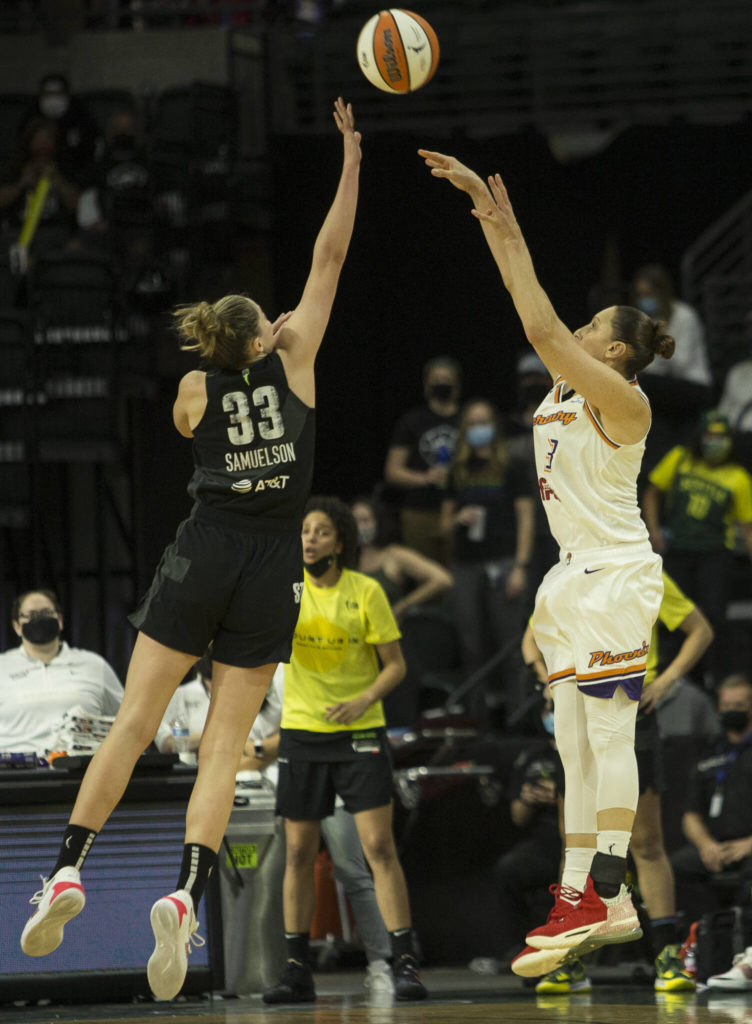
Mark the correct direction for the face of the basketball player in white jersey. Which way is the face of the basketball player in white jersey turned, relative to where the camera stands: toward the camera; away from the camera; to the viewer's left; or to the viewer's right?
to the viewer's left

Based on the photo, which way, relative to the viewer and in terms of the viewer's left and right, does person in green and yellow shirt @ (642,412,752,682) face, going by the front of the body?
facing the viewer

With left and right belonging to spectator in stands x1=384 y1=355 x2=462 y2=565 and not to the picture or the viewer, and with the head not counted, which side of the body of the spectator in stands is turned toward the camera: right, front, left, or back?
front

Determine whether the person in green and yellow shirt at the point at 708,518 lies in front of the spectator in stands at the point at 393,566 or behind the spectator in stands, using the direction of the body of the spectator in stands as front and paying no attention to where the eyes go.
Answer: behind

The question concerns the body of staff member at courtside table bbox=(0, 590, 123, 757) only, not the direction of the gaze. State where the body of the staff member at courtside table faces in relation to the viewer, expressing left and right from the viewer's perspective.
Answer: facing the viewer

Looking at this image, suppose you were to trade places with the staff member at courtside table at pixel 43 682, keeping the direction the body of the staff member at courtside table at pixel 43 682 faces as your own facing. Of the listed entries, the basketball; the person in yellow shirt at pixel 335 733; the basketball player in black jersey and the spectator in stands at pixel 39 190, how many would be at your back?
1

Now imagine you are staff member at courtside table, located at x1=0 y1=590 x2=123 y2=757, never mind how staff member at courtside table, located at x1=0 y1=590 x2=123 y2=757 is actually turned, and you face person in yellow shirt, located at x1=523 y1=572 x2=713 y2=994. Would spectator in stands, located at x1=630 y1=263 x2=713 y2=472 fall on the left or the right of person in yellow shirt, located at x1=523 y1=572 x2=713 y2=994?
left

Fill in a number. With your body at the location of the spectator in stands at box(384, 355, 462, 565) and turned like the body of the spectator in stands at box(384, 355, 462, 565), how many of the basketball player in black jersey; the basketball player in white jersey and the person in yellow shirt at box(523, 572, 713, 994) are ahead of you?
3

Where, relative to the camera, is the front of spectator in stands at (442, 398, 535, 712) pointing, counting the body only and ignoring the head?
toward the camera

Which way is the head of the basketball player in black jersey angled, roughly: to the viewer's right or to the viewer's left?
to the viewer's right
